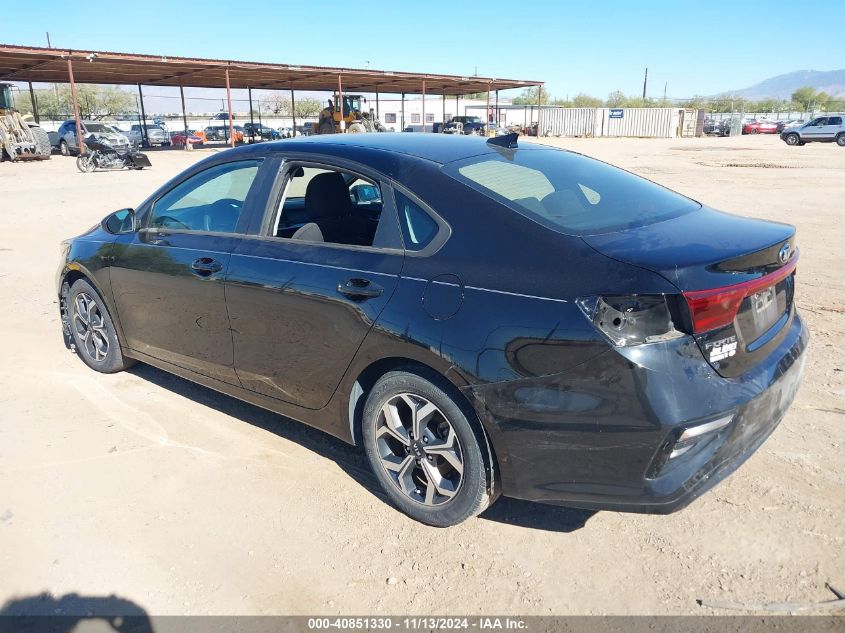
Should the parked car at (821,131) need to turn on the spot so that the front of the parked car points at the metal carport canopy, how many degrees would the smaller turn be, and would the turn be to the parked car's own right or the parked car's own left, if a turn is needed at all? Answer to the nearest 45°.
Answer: approximately 45° to the parked car's own left

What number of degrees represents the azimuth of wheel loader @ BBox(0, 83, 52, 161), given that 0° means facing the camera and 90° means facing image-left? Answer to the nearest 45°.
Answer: approximately 315°

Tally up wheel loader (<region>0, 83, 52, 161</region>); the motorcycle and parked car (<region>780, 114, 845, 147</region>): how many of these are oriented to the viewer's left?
2

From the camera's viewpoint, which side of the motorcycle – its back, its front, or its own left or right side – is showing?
left

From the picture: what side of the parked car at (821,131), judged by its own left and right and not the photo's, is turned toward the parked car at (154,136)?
front

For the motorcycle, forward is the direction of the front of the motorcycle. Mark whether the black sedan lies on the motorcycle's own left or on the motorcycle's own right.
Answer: on the motorcycle's own left

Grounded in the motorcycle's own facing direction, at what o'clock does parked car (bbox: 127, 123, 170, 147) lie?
The parked car is roughly at 3 o'clock from the motorcycle.

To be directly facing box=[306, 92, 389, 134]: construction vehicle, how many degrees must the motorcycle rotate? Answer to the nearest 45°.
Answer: approximately 135° to its right

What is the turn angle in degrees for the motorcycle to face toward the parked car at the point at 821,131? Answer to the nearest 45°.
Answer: approximately 180°

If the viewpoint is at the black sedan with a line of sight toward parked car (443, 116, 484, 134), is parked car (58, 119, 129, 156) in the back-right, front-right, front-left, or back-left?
front-left

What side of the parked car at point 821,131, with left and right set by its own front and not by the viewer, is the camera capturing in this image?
left

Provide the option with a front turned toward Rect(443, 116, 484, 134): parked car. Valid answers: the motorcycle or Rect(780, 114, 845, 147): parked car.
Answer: Rect(780, 114, 845, 147): parked car

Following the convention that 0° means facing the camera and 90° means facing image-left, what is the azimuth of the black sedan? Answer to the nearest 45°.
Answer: approximately 135°
